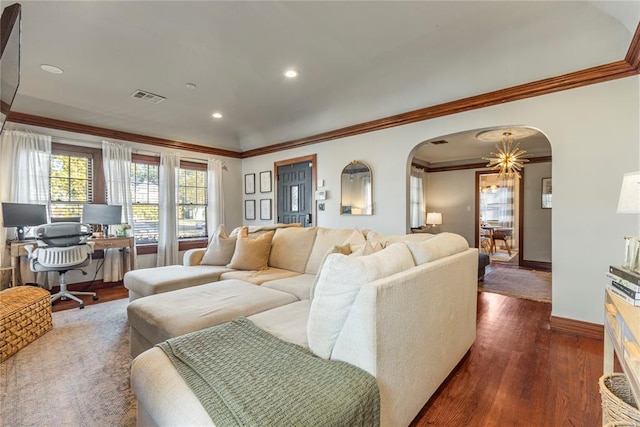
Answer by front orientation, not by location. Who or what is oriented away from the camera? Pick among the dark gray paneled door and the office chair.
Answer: the office chair

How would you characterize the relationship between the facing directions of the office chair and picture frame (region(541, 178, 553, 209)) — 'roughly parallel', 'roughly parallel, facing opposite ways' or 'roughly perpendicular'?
roughly perpendicular

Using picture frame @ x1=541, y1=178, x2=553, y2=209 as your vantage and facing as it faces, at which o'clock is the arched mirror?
The arched mirror is roughly at 1 o'clock from the picture frame.

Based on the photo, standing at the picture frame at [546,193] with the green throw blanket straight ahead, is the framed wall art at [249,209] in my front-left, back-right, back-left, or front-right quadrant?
front-right

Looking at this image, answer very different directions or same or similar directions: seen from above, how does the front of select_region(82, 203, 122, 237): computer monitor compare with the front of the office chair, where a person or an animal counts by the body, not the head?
very different directions

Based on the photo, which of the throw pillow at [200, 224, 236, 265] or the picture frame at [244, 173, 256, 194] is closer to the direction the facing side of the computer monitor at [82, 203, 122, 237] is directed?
the throw pillow

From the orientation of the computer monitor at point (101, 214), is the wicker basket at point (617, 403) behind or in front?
in front

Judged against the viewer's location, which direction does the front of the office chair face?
facing away from the viewer

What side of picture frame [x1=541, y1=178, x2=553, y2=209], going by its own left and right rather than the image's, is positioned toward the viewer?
front

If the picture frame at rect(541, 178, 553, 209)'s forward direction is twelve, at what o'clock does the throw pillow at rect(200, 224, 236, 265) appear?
The throw pillow is roughly at 1 o'clock from the picture frame.

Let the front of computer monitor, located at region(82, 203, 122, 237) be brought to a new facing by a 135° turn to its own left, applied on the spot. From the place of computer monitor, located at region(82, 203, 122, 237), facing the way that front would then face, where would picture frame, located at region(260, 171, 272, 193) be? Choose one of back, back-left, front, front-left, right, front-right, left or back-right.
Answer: front-right

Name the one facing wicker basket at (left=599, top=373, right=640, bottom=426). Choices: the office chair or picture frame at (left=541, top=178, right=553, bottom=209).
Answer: the picture frame

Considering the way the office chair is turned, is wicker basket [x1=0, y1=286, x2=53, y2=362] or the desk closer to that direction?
the desk

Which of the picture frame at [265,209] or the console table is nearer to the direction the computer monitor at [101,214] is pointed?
the console table

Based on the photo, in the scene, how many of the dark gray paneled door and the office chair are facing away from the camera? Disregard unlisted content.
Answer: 1

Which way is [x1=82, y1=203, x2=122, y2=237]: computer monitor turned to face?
toward the camera

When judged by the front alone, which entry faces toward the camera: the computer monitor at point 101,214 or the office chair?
the computer monitor

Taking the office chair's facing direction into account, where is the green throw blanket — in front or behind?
behind

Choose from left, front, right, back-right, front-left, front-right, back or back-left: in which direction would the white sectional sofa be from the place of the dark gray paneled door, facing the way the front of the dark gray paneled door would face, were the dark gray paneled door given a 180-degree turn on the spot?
back-right

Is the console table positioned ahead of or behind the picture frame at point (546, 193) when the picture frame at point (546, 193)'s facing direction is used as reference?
ahead
